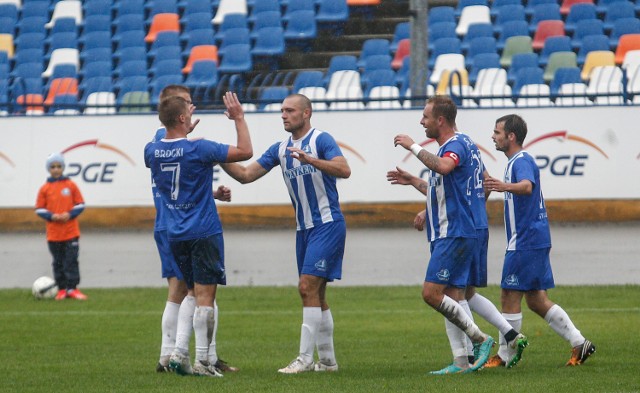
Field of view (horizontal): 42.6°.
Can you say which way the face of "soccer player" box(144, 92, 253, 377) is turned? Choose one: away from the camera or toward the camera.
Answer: away from the camera

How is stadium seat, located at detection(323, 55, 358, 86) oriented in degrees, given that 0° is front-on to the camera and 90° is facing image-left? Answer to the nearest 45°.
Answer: approximately 45°

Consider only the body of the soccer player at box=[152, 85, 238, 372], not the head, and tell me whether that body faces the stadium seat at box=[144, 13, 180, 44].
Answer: no

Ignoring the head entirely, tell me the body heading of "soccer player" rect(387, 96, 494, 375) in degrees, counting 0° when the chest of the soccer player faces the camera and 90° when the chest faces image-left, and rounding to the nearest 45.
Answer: approximately 90°

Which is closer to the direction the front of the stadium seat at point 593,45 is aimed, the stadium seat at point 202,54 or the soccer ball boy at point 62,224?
the soccer ball boy

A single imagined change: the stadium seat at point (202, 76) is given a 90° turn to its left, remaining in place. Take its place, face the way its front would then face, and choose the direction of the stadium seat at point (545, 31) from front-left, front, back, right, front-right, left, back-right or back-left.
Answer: front-left

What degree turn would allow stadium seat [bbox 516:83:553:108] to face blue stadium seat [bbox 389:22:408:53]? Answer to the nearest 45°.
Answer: approximately 135° to its right

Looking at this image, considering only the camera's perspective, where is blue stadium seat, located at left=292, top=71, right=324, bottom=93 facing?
facing the viewer

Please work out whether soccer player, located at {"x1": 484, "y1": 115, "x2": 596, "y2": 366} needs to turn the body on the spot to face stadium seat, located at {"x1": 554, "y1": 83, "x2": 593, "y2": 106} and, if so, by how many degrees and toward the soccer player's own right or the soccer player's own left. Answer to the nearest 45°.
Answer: approximately 90° to the soccer player's own right

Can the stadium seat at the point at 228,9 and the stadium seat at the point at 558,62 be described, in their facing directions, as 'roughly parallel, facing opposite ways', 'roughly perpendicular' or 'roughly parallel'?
roughly parallel

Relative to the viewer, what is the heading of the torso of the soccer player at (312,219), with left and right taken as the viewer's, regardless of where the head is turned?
facing the viewer and to the left of the viewer

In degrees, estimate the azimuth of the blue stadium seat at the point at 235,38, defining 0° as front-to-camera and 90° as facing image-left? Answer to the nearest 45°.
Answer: approximately 45°

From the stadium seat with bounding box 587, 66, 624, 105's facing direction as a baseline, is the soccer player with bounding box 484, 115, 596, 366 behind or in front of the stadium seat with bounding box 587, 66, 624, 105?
in front

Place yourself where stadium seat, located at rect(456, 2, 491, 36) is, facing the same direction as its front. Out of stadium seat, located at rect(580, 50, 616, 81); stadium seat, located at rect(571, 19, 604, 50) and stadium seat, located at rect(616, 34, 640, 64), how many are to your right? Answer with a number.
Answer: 0

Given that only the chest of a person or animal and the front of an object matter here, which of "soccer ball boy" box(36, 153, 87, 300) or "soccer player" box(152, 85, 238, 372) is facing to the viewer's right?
"soccer player" box(152, 85, 238, 372)

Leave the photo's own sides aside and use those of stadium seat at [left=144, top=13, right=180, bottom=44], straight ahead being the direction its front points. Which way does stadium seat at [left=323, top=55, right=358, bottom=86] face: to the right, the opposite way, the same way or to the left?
the same way

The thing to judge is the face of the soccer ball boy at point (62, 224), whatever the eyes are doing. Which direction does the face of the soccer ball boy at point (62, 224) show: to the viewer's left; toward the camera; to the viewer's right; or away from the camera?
toward the camera

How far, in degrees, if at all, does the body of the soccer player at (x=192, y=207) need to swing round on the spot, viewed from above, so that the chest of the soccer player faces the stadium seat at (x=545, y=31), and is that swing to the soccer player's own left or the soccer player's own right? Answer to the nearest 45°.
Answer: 0° — they already face it
